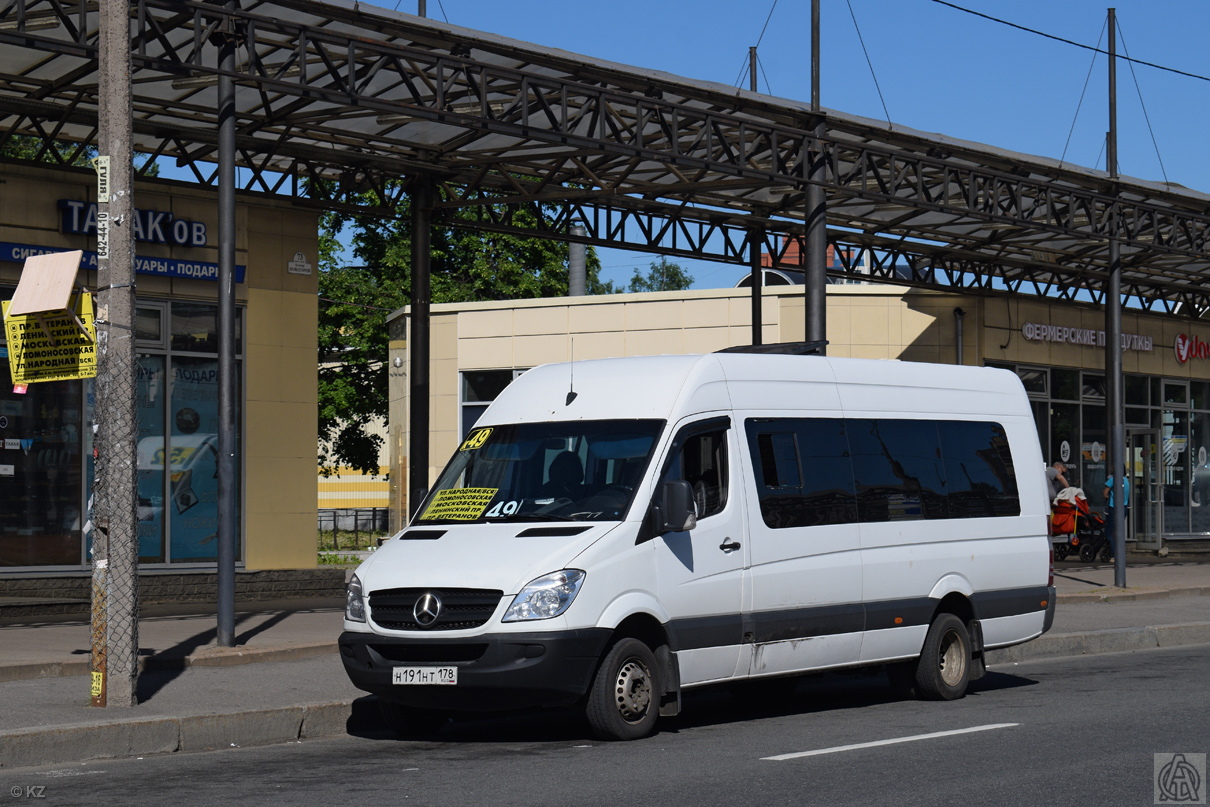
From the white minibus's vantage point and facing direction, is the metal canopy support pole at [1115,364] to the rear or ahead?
to the rear

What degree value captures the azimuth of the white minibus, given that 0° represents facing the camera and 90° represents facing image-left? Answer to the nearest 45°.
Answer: approximately 45°

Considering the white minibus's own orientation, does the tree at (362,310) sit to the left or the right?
on its right

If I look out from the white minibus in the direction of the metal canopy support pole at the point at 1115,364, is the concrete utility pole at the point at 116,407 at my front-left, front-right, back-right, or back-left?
back-left

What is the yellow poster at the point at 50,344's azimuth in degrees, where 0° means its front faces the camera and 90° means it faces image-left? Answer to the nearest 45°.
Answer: approximately 0°

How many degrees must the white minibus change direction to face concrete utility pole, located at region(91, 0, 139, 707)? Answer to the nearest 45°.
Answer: approximately 45° to its right

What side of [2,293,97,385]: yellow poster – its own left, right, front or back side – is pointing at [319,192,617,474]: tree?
back

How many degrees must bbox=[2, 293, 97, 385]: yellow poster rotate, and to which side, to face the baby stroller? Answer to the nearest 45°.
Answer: approximately 135° to its left
